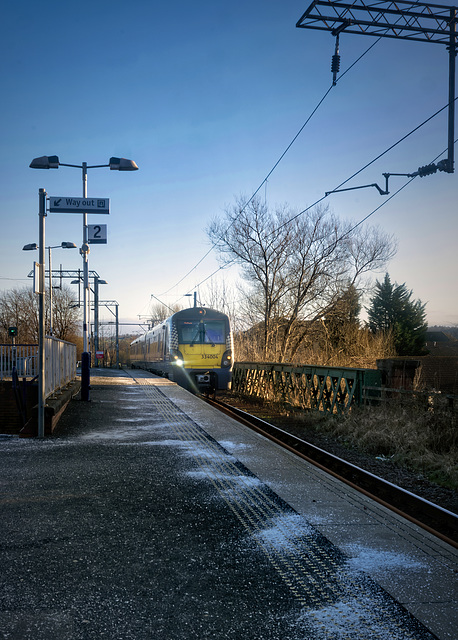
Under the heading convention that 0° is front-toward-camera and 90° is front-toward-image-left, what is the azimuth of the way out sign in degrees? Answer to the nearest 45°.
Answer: approximately 0°

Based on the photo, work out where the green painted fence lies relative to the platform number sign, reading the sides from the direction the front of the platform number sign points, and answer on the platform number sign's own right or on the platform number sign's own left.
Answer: on the platform number sign's own left

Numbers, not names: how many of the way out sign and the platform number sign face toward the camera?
2
